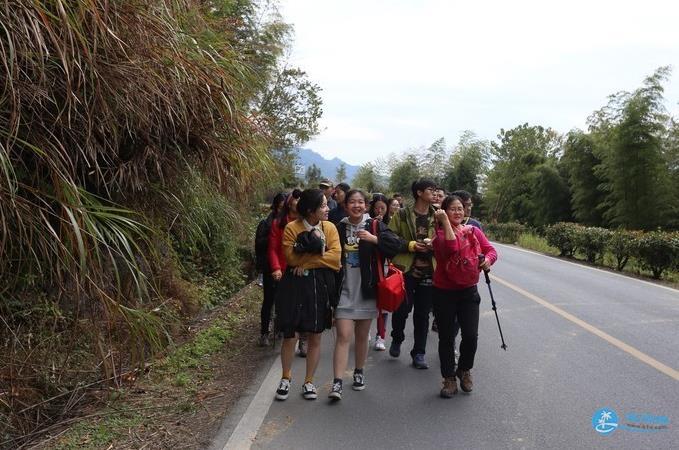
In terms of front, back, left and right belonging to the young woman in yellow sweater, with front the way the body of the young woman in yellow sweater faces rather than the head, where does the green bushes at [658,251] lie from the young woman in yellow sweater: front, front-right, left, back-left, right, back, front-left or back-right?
back-left

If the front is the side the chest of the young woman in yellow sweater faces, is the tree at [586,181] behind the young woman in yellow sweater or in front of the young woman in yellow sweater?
behind

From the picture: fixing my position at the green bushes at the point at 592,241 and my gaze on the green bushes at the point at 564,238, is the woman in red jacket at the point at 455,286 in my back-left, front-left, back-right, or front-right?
back-left

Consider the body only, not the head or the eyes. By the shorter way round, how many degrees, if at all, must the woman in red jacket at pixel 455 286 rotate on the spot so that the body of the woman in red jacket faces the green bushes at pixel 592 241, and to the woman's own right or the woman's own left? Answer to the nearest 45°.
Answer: approximately 180°

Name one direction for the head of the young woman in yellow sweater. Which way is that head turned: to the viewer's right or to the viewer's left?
to the viewer's right

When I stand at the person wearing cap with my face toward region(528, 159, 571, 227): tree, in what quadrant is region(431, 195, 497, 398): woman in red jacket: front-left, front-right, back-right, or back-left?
back-right

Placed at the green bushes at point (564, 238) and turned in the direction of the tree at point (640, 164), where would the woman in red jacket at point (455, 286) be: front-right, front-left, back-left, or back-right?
back-right

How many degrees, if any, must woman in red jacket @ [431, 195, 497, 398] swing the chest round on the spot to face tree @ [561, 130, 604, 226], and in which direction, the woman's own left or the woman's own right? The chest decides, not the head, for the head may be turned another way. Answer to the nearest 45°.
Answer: approximately 180°

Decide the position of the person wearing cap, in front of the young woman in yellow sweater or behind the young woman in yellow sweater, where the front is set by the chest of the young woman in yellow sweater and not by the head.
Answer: behind

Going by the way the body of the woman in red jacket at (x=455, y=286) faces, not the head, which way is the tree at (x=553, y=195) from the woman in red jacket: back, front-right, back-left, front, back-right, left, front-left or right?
back

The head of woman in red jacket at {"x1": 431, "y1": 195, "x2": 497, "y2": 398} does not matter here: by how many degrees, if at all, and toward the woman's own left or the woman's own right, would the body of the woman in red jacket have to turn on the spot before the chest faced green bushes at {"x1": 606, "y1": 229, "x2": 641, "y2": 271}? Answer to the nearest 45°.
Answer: approximately 180°

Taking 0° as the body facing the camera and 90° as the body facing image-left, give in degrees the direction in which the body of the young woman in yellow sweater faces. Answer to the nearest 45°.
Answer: approximately 0°

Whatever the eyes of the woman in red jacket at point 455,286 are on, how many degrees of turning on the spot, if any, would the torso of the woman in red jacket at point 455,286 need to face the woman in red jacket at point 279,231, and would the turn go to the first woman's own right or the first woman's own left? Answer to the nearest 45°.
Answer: approximately 90° to the first woman's own right

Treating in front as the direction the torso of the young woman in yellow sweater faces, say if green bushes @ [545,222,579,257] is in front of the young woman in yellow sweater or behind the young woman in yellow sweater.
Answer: behind
